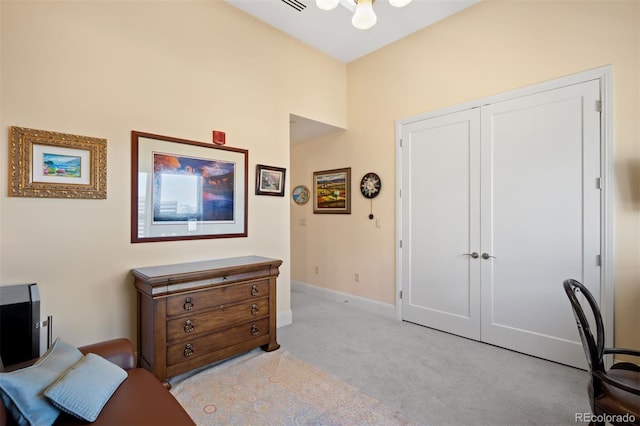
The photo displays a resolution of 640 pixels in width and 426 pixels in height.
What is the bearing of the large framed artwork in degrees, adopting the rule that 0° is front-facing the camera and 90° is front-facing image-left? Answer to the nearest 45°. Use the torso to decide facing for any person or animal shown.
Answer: approximately 315°

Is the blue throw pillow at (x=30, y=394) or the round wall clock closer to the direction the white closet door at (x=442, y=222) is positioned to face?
the blue throw pillow

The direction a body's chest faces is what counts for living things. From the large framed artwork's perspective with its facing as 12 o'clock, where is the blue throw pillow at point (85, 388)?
The blue throw pillow is roughly at 2 o'clock from the large framed artwork.

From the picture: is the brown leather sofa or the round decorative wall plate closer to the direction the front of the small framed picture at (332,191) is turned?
the brown leather sofa

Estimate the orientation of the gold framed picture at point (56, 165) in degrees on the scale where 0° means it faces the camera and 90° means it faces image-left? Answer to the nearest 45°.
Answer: approximately 315°

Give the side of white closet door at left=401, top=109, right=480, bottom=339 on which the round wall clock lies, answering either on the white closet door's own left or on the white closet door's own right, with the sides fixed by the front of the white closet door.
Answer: on the white closet door's own right

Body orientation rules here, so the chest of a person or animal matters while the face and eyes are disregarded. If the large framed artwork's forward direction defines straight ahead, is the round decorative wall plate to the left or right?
on its left

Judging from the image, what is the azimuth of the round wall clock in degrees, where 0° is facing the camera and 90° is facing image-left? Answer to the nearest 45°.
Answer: approximately 45°

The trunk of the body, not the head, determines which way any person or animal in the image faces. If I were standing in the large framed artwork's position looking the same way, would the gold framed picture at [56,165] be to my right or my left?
on my right

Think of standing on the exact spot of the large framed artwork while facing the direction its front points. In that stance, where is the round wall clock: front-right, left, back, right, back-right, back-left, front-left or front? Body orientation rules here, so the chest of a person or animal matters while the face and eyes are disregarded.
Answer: front-left

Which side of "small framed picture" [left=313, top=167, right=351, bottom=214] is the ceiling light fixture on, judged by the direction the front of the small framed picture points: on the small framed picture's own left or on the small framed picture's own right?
on the small framed picture's own left
